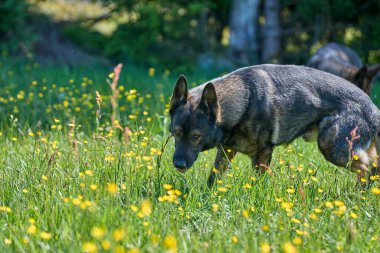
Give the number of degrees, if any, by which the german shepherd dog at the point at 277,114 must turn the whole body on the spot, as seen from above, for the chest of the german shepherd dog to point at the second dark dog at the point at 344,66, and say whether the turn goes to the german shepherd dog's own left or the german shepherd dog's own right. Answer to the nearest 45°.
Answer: approximately 90° to the german shepherd dog's own right

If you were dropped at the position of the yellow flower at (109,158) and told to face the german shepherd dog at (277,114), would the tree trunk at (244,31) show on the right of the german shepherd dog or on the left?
left

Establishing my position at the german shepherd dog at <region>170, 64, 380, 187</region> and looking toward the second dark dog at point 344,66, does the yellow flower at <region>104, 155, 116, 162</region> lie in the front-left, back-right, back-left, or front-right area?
back-left

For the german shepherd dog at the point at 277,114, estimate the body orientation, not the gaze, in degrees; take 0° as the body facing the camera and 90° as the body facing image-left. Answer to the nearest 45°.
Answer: approximately 90°

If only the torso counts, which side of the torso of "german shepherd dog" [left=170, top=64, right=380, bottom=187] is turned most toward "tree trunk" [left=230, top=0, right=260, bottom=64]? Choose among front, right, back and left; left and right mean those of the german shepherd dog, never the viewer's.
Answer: right

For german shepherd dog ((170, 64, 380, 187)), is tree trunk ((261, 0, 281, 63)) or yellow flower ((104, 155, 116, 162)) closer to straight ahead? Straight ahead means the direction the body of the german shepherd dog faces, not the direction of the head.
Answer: the yellow flower

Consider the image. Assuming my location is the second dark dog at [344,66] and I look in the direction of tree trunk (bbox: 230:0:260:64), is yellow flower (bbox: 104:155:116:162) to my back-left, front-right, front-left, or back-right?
back-left

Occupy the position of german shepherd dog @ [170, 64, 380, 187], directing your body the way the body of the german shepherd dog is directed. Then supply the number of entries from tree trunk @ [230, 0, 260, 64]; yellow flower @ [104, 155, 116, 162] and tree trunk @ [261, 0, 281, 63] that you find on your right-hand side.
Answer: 2

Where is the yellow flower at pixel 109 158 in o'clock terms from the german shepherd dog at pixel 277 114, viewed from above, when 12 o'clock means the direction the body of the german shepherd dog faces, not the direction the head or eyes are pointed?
The yellow flower is roughly at 1 o'clock from the german shepherd dog.
